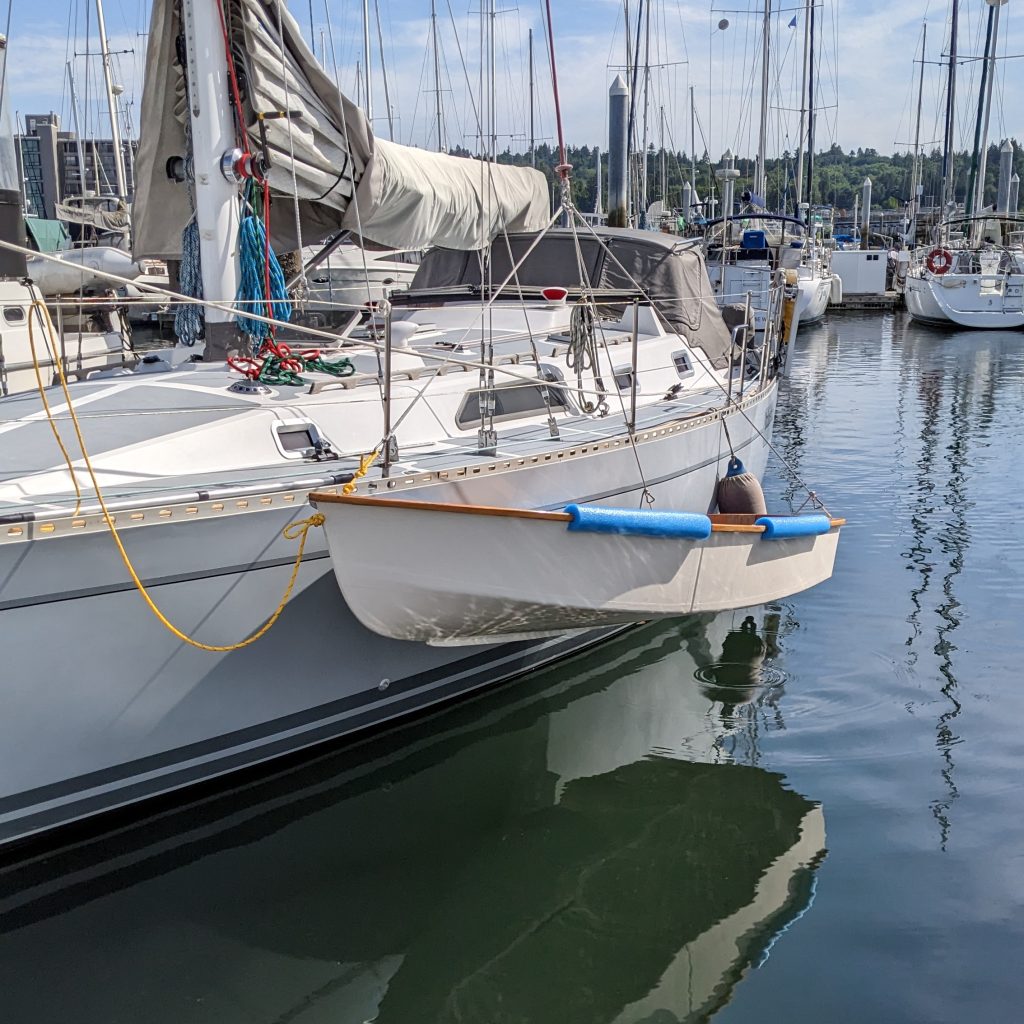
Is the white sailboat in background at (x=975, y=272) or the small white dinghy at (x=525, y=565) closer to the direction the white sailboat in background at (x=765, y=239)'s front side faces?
the white sailboat in background

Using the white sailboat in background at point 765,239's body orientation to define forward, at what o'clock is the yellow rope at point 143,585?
The yellow rope is roughly at 6 o'clock from the white sailboat in background.

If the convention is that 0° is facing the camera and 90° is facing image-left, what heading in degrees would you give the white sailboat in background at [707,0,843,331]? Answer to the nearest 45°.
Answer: approximately 180°

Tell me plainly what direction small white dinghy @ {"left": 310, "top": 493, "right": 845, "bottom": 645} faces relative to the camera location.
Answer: facing the viewer and to the left of the viewer

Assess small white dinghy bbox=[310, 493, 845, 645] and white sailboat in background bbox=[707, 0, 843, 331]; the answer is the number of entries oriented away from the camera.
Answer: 1

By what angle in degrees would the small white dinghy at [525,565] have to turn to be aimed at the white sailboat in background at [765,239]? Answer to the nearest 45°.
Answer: approximately 135° to its right

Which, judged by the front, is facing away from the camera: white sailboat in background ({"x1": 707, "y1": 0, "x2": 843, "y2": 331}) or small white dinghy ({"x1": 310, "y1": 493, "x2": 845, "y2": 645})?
the white sailboat in background

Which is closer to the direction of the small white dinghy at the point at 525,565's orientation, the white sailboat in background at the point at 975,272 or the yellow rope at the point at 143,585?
the yellow rope

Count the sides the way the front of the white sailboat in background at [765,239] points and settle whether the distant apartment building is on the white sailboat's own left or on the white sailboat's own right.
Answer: on the white sailboat's own left

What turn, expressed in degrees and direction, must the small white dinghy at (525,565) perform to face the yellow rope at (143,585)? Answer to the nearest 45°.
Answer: approximately 45° to its right

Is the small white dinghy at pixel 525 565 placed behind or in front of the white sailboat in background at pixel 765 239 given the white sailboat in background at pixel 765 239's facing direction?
behind
